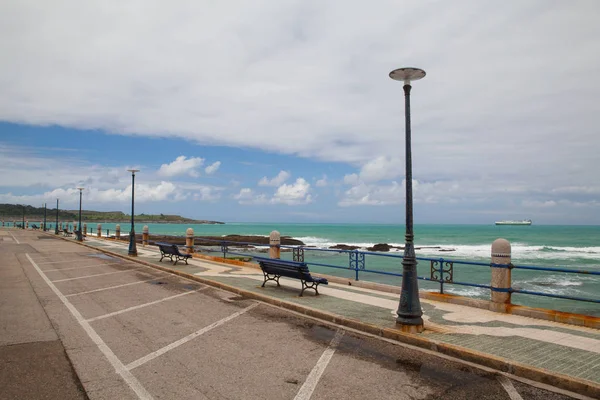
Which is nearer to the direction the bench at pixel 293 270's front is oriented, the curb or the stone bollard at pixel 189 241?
the stone bollard

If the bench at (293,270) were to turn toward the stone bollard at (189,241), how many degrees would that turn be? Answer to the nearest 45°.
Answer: approximately 90° to its left

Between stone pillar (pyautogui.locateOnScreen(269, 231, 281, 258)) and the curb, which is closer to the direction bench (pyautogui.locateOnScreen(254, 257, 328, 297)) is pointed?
the stone pillar

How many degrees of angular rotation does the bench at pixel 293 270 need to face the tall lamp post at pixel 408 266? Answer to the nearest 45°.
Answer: approximately 90° to its right

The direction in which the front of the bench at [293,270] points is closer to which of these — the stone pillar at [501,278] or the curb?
the stone pillar

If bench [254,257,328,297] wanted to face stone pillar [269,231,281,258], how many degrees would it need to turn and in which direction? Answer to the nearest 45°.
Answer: approximately 45° to its left

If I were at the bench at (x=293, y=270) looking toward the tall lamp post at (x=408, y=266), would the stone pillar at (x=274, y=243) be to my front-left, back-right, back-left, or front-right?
back-left

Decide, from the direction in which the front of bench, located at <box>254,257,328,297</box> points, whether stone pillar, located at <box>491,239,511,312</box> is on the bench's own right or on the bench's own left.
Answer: on the bench's own right

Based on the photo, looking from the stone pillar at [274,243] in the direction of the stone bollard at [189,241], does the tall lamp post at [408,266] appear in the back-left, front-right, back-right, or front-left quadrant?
back-left

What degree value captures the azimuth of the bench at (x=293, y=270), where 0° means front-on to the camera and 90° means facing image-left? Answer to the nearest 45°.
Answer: approximately 225°
